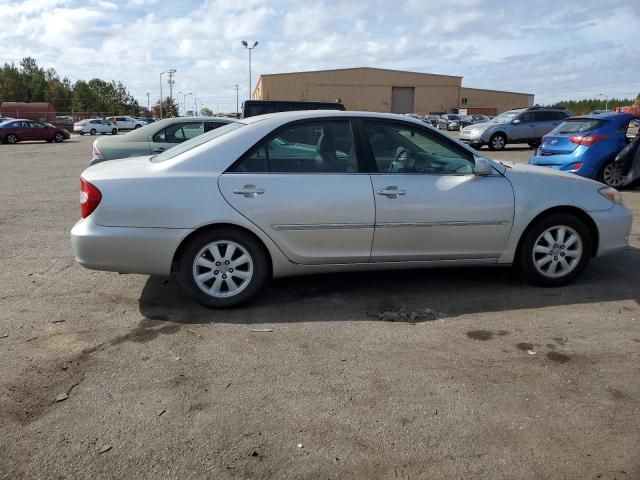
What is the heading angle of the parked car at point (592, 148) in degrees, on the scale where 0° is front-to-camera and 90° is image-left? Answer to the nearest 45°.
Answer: approximately 225°

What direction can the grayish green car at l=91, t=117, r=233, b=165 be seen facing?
to the viewer's right

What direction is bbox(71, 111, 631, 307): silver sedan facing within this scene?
to the viewer's right

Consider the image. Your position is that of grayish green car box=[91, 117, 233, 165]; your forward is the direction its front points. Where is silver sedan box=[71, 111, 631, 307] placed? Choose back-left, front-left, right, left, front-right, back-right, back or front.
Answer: right

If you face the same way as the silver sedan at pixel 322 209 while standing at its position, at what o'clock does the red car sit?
The red car is roughly at 8 o'clock from the silver sedan.
